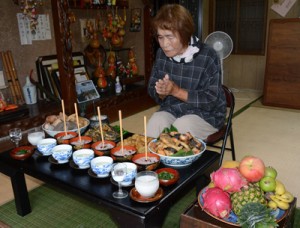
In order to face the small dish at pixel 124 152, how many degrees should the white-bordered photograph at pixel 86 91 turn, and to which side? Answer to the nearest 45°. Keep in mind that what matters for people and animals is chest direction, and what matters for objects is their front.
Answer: approximately 45° to its right

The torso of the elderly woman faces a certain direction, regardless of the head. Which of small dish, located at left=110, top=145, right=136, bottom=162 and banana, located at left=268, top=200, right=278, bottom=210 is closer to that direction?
the small dish

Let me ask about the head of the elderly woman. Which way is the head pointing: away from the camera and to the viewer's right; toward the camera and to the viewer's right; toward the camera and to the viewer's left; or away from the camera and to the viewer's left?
toward the camera and to the viewer's left

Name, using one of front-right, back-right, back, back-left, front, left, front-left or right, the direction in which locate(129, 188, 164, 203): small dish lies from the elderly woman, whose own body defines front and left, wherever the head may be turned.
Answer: front-left

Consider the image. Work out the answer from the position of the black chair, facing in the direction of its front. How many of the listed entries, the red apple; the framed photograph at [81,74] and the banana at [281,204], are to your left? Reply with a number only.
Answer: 2

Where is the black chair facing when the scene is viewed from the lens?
facing to the left of the viewer

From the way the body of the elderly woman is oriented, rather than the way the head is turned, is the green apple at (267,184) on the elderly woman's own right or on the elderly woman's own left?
on the elderly woman's own left

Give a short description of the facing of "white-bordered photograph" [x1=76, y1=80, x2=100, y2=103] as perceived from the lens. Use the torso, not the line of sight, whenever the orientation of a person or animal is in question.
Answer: facing the viewer and to the right of the viewer

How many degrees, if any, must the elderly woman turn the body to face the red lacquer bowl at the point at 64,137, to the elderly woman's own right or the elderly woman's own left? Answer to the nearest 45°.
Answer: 0° — they already face it

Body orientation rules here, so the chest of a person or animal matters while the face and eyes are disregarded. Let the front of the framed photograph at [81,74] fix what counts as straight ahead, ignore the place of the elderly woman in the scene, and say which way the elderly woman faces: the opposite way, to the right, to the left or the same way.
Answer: to the right

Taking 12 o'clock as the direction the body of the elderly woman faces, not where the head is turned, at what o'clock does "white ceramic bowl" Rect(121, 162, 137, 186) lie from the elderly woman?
The white ceramic bowl is roughly at 11 o'clock from the elderly woman.

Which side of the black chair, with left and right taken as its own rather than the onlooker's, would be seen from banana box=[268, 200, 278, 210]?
left
